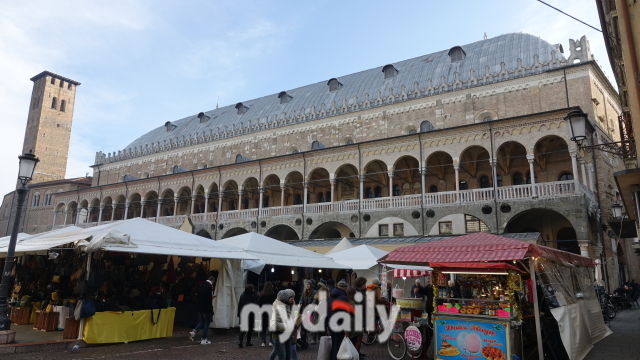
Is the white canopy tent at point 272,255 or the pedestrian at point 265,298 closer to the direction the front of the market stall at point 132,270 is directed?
the pedestrian

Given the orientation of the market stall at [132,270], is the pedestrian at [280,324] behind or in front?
in front

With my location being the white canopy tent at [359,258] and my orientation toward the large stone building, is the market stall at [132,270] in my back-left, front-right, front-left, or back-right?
back-left

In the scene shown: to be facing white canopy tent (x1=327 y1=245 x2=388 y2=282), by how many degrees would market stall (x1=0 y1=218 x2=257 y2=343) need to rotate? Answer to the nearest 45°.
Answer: approximately 90° to its left

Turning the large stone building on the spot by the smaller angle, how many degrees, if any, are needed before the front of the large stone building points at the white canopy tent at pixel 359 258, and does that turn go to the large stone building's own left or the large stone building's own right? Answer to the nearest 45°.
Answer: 0° — it already faces it

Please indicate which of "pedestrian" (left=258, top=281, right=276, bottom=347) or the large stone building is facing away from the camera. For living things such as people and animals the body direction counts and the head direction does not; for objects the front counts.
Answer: the pedestrian

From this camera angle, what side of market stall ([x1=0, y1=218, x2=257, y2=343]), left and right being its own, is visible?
front

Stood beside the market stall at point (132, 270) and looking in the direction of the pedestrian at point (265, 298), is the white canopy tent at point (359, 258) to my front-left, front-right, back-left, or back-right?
front-left

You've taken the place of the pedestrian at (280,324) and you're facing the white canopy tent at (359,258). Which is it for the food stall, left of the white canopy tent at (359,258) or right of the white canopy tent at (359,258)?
right

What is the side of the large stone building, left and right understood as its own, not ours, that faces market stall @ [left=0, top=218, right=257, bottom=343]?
front

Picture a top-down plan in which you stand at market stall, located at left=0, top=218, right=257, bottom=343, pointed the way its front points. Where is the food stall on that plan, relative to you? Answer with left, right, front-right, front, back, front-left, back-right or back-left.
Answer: front-left

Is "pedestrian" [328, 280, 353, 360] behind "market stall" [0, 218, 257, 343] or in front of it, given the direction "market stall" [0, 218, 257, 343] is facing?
in front

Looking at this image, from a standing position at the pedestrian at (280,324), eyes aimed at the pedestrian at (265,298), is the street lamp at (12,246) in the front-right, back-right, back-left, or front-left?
front-left

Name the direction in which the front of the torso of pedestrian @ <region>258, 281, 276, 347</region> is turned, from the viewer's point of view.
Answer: away from the camera

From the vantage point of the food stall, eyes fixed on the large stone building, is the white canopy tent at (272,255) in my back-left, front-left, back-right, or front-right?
front-left
